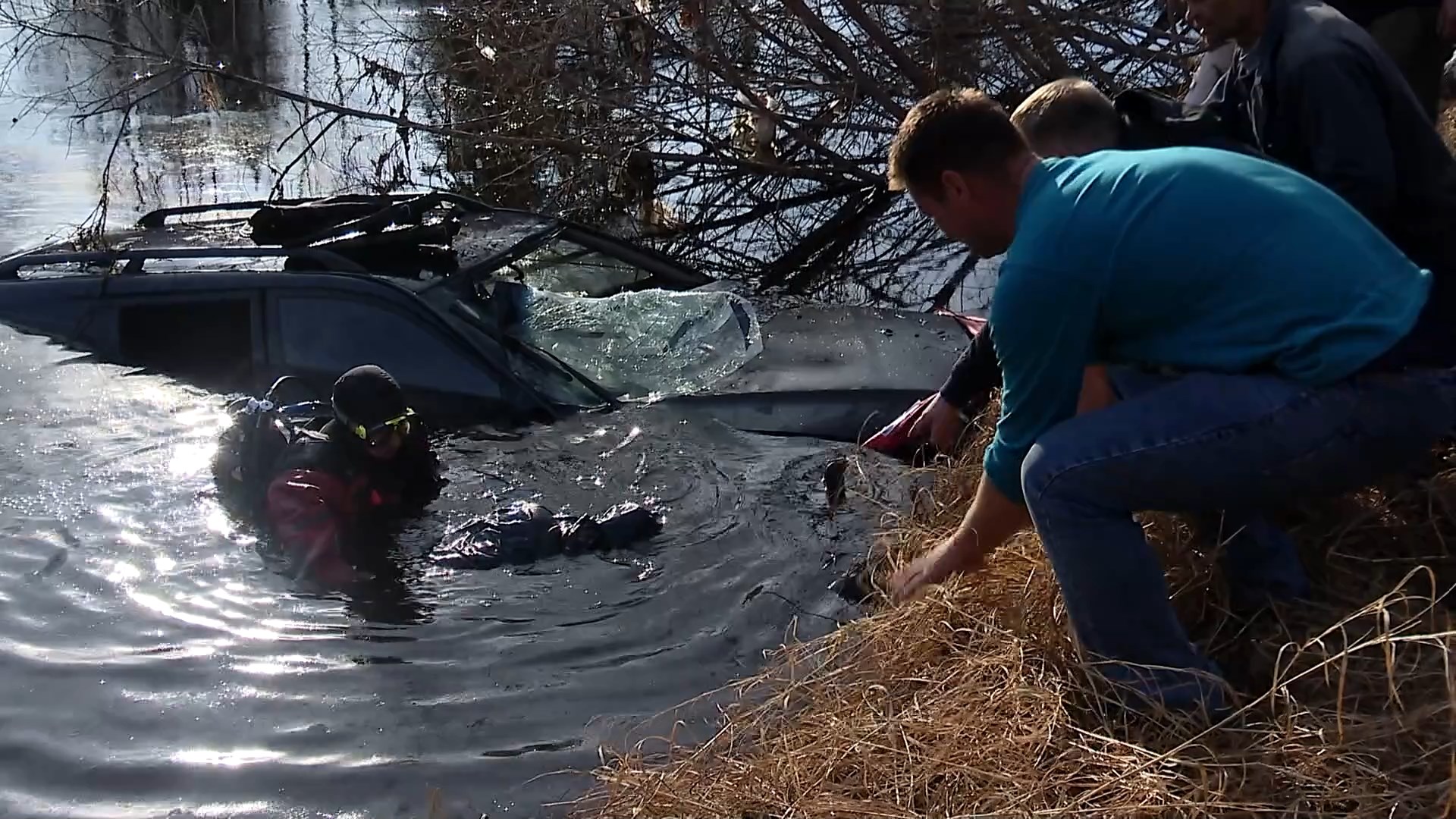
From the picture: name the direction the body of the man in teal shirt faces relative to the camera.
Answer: to the viewer's left

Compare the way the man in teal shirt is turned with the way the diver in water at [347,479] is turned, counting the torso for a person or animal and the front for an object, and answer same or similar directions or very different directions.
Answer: very different directions

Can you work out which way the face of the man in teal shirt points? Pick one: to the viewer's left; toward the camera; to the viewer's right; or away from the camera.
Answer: to the viewer's left

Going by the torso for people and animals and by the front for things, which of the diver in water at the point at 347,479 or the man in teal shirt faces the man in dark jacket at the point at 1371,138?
the diver in water

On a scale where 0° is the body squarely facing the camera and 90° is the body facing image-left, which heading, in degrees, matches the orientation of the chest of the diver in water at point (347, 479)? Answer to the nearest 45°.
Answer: approximately 315°

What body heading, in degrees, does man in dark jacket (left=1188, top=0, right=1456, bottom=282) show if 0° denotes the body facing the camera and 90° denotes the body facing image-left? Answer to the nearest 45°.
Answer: approximately 90°
